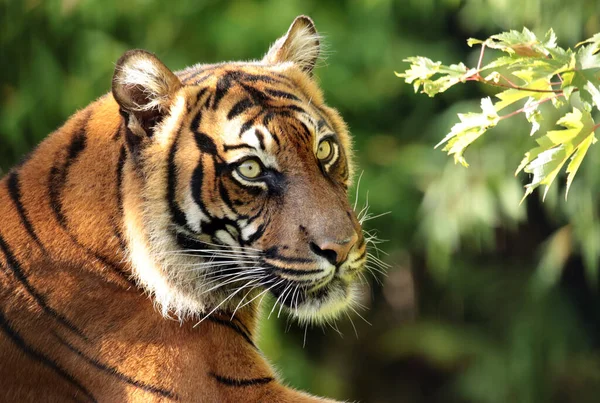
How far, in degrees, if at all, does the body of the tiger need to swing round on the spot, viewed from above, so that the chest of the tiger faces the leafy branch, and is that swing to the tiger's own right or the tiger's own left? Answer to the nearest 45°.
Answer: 0° — it already faces it

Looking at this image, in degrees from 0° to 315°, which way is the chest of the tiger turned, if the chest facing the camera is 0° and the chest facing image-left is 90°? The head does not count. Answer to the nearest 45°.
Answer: approximately 315°
